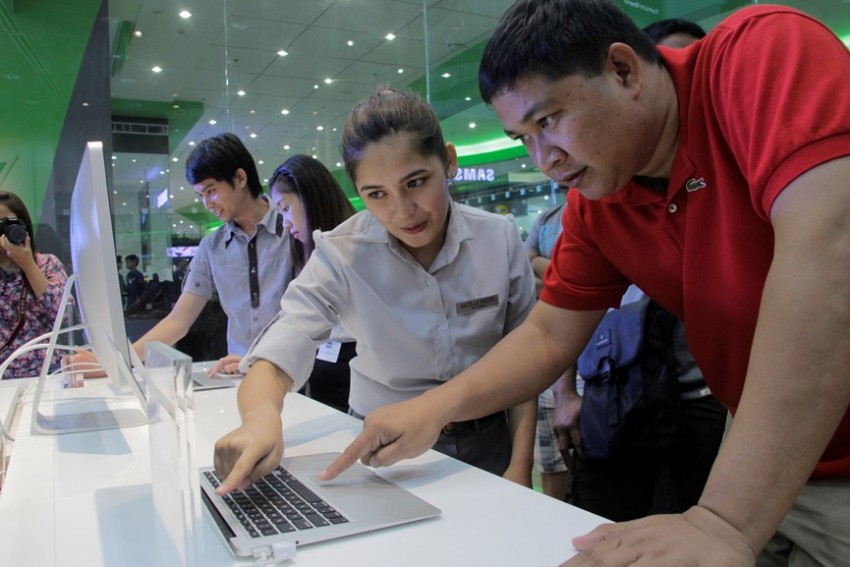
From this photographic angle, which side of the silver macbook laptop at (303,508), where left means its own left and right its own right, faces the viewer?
right

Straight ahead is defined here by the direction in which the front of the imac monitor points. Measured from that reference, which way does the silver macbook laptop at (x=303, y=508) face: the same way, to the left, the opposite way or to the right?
the same way

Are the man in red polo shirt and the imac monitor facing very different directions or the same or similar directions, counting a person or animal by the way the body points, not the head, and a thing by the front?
very different directions

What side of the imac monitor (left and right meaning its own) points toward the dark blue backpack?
front

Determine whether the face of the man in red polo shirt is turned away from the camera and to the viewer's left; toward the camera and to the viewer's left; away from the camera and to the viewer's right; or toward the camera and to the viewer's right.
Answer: toward the camera and to the viewer's left

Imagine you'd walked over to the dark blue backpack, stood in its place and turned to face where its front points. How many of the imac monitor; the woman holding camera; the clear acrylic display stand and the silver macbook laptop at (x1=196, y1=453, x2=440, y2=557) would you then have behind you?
0

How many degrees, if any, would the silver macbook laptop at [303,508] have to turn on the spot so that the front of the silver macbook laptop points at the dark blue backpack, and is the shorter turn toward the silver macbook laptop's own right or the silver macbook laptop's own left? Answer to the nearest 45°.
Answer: approximately 45° to the silver macbook laptop's own left

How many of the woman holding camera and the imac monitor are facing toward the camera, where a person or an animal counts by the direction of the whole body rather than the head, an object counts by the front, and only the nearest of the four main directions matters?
1

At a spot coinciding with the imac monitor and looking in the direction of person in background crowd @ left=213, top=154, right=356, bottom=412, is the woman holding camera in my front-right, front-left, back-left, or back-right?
front-left

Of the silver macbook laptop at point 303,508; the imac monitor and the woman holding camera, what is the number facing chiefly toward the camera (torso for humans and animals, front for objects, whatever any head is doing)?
1

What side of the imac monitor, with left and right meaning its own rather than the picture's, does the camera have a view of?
right

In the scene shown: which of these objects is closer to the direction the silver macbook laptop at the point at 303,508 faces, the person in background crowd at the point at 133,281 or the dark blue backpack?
the dark blue backpack
